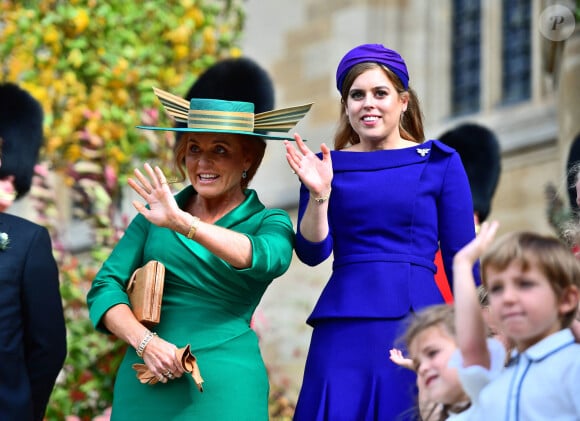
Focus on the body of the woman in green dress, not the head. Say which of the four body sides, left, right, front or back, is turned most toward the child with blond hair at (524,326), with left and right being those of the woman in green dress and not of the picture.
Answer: left

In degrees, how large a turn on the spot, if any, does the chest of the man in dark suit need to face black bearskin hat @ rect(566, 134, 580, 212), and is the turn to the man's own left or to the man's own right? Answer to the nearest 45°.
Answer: approximately 135° to the man's own left

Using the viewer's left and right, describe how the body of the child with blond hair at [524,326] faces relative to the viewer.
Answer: facing the viewer and to the left of the viewer

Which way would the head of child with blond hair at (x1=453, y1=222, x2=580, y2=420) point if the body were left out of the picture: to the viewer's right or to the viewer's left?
to the viewer's left
